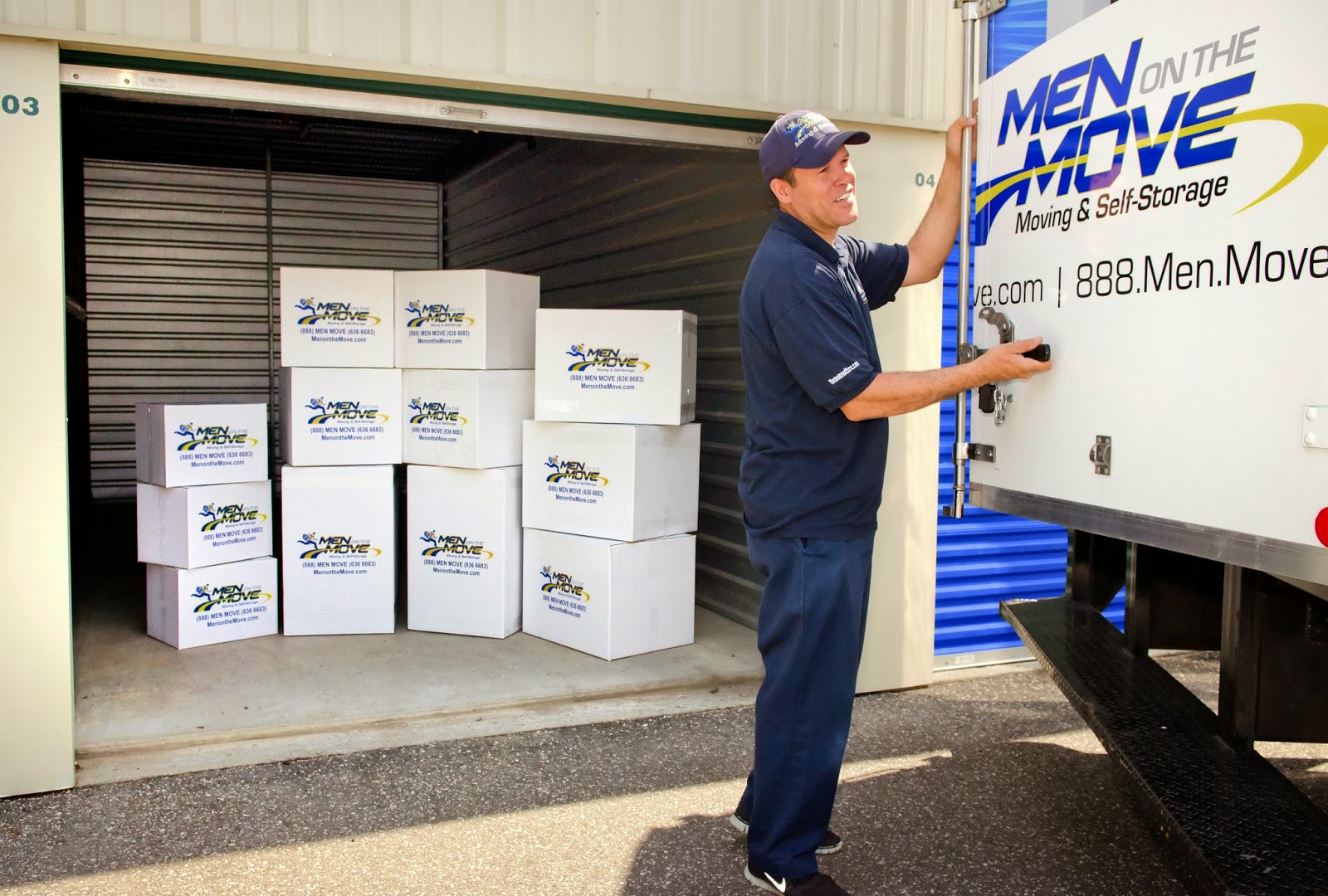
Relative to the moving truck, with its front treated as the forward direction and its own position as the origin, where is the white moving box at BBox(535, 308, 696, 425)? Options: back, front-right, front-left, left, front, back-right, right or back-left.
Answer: left

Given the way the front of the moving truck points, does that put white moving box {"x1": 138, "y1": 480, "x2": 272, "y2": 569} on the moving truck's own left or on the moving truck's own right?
on the moving truck's own left

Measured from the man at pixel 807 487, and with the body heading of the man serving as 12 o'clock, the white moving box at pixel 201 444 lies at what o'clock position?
The white moving box is roughly at 7 o'clock from the man.

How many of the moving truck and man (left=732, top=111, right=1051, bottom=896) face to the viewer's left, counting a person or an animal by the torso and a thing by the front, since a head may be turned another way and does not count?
0

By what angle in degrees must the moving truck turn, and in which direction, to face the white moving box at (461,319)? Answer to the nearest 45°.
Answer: approximately 90° to its left

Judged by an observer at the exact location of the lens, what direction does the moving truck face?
facing away from the viewer and to the right of the viewer

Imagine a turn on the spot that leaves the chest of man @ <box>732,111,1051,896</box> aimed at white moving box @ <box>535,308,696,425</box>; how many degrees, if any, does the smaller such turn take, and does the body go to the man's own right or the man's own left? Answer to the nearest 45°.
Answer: approximately 135° to the man's own left

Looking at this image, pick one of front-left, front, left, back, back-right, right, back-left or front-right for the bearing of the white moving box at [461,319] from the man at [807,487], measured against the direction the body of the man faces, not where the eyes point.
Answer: back-left

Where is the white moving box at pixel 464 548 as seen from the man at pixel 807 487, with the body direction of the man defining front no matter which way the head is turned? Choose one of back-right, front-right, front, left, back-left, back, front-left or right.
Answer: back-left

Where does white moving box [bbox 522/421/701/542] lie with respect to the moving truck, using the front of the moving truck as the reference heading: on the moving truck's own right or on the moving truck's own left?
on the moving truck's own left

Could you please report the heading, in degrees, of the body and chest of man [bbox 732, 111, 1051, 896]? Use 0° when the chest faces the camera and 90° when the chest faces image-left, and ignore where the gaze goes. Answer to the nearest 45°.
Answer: approximately 270°
